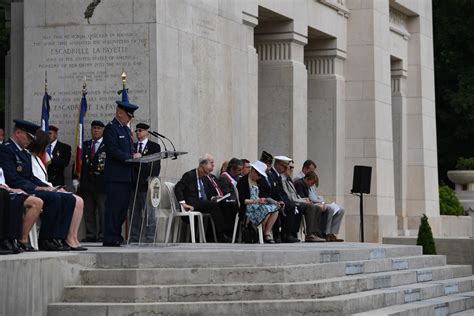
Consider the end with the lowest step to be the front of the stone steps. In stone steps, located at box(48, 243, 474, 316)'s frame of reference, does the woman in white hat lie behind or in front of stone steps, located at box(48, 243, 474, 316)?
behind

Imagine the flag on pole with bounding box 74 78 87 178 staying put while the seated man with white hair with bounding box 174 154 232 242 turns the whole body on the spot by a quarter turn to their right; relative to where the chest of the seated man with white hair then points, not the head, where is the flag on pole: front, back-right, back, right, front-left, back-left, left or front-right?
front-right

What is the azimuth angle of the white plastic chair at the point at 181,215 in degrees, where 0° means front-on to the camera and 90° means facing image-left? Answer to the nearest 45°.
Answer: approximately 315°

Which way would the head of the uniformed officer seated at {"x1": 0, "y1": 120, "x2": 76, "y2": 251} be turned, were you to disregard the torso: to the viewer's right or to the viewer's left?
to the viewer's right

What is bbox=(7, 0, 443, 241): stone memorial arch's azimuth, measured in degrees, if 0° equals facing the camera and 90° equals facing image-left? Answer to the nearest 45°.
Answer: approximately 315°

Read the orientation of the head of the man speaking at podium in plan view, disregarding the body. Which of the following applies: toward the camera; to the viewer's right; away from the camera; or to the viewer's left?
to the viewer's right

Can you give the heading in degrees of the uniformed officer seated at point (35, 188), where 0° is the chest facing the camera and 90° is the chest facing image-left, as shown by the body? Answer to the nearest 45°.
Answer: approximately 315°

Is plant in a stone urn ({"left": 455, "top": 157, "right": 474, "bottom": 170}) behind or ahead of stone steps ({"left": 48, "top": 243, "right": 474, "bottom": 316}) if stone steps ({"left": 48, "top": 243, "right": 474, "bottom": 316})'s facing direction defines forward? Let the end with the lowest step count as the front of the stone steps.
behind

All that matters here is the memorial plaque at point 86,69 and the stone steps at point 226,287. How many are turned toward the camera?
2
